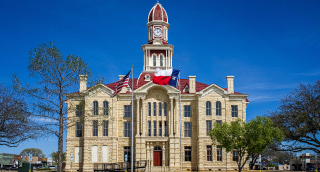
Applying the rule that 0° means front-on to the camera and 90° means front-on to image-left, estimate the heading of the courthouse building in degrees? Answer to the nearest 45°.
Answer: approximately 0°
